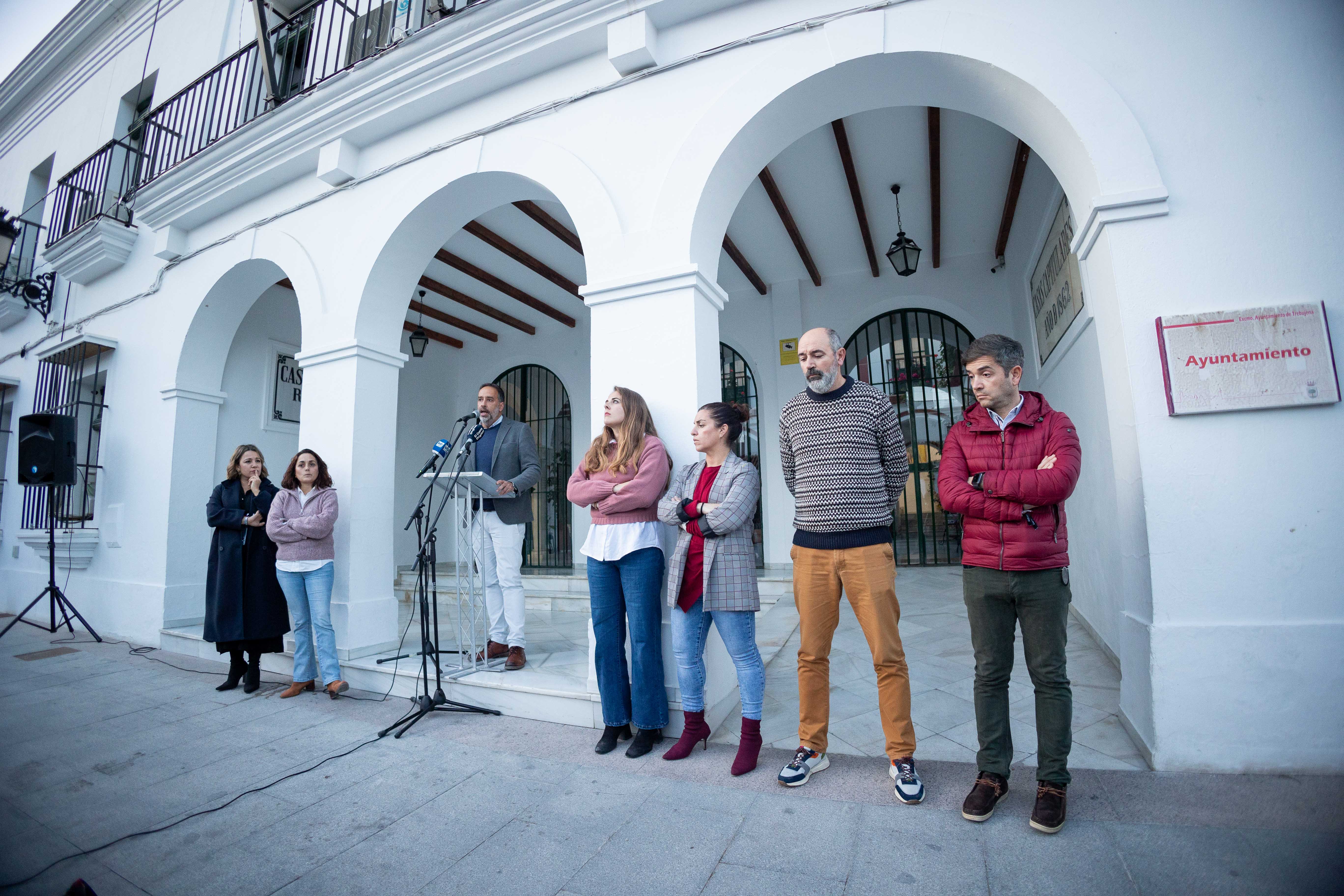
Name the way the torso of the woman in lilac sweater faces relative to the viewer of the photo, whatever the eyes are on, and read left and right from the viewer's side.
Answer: facing the viewer

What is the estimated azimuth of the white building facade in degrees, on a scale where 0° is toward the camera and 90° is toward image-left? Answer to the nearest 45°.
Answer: approximately 45°

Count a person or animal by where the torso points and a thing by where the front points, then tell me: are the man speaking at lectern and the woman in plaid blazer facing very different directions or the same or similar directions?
same or similar directions

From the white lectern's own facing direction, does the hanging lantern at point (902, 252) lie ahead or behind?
behind

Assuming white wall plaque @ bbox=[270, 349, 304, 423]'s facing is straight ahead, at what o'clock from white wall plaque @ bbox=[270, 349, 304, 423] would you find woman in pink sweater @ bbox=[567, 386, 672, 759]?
The woman in pink sweater is roughly at 10 o'clock from the white wall plaque.

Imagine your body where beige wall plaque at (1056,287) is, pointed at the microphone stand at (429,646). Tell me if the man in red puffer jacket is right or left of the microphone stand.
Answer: left

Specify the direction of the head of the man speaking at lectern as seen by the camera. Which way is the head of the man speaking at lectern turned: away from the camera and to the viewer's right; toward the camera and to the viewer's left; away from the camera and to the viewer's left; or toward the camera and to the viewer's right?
toward the camera and to the viewer's left

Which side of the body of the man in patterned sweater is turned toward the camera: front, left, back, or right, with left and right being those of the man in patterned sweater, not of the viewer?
front

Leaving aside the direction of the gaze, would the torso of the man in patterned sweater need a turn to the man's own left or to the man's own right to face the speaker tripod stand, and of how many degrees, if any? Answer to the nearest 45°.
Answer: approximately 90° to the man's own right
